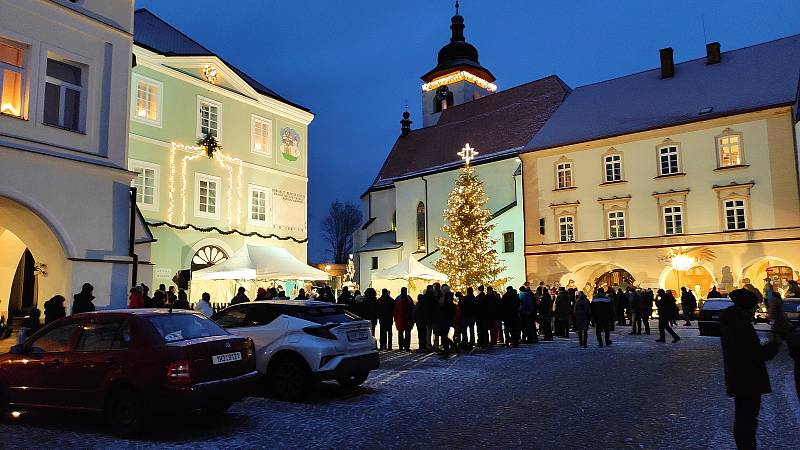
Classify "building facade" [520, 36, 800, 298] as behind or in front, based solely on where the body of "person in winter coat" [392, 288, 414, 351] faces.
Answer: in front

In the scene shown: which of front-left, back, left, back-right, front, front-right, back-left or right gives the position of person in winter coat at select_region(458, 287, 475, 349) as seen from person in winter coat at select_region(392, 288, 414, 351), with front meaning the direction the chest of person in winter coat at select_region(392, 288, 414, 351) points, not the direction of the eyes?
right

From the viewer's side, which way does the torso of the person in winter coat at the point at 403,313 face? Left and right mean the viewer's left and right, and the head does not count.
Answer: facing away from the viewer

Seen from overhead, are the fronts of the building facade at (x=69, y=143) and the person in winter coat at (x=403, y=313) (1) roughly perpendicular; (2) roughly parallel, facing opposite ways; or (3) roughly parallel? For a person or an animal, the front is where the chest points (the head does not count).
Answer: roughly perpendicular

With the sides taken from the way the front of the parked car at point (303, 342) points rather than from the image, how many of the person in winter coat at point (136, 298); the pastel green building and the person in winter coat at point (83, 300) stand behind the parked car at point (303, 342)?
0

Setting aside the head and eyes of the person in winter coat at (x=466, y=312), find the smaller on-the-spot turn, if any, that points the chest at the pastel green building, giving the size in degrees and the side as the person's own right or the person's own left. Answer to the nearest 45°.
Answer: approximately 45° to the person's own left

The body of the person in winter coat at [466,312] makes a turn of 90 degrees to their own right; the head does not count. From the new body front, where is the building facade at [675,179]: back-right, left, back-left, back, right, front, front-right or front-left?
front-left

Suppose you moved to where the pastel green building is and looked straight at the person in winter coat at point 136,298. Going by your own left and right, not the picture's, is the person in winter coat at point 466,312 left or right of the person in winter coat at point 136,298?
left

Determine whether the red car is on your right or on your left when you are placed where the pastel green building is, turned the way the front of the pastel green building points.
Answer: on your right

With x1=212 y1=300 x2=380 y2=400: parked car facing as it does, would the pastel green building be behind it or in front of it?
in front

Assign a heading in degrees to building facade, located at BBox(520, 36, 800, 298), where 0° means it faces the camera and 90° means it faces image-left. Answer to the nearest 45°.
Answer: approximately 45°

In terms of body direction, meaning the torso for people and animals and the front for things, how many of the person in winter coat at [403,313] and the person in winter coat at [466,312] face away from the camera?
2

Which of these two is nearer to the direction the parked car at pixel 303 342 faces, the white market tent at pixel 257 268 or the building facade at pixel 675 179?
the white market tent

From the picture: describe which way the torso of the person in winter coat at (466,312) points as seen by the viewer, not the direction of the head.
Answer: away from the camera

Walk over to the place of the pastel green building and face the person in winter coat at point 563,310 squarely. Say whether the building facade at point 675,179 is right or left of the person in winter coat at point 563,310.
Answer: left

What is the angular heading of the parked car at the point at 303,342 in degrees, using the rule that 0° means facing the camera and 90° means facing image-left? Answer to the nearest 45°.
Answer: approximately 135°

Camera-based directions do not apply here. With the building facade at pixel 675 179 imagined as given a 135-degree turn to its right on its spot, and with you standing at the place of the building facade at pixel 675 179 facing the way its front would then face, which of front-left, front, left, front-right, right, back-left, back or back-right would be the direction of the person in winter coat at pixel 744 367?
back
